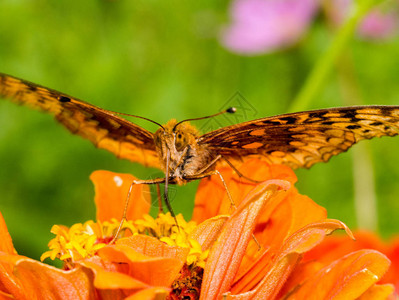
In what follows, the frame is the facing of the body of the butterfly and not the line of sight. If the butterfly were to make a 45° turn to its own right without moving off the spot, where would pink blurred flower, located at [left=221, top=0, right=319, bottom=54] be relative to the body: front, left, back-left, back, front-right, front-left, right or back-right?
back-right

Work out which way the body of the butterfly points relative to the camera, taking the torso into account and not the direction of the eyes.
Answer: toward the camera

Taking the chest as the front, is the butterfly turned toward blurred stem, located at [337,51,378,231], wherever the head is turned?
no

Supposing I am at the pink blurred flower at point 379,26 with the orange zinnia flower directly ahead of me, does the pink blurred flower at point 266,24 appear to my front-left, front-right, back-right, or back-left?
front-right

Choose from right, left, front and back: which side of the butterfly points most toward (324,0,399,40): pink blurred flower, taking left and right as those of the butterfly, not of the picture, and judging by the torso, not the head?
back
